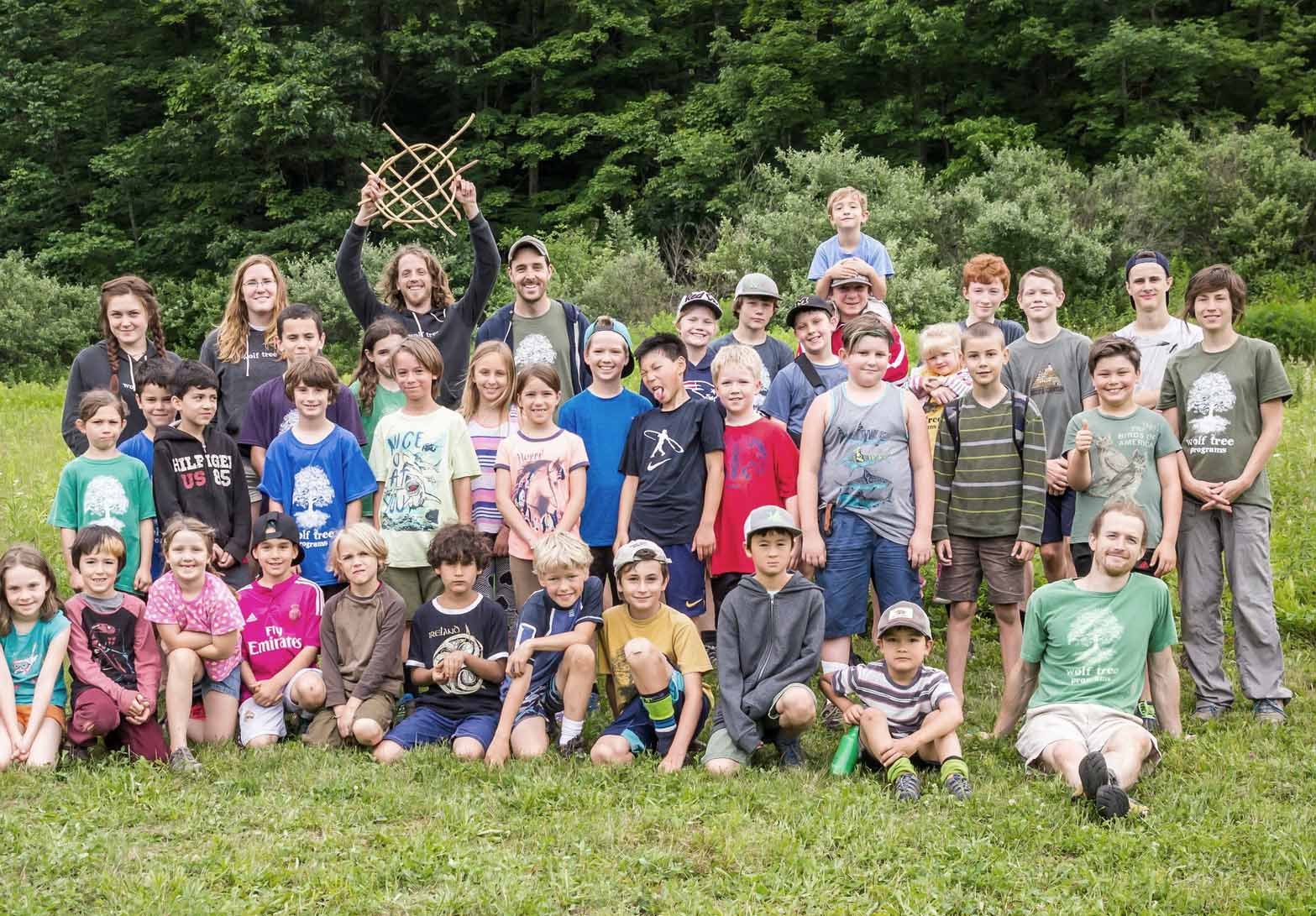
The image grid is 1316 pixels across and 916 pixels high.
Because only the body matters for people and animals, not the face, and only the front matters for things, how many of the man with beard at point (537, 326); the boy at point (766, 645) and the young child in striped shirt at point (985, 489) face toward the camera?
3

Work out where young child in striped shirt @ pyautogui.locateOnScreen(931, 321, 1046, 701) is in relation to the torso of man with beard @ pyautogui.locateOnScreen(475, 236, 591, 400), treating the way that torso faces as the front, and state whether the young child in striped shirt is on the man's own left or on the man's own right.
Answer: on the man's own left

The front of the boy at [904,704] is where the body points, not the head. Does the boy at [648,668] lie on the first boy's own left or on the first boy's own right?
on the first boy's own right

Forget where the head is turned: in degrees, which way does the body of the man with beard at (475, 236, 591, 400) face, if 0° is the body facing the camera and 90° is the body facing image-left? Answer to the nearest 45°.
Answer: approximately 0°
